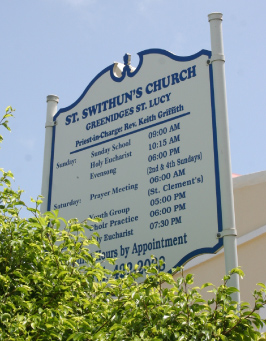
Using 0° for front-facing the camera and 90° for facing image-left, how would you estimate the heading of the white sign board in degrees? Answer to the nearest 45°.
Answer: approximately 45°
